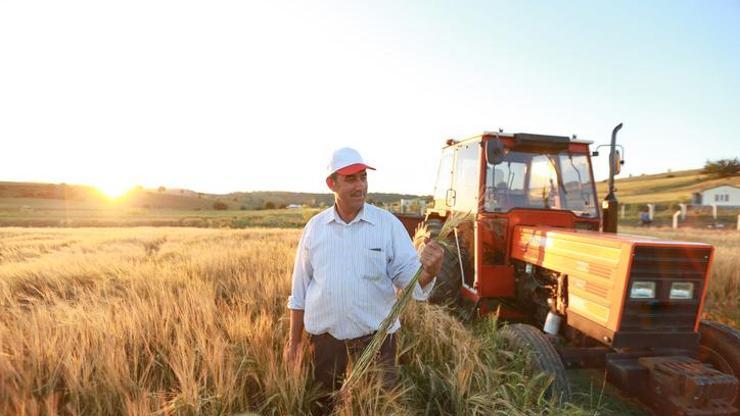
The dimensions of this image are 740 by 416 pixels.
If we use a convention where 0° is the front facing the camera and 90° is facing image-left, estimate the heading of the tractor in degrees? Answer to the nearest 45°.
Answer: approximately 315°

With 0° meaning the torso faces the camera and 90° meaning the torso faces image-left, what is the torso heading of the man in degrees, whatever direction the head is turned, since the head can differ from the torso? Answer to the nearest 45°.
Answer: approximately 0°

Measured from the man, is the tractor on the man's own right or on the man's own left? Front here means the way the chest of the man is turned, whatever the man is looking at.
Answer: on the man's own left

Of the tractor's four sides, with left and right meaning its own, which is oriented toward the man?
right

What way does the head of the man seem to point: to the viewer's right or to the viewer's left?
to the viewer's right
